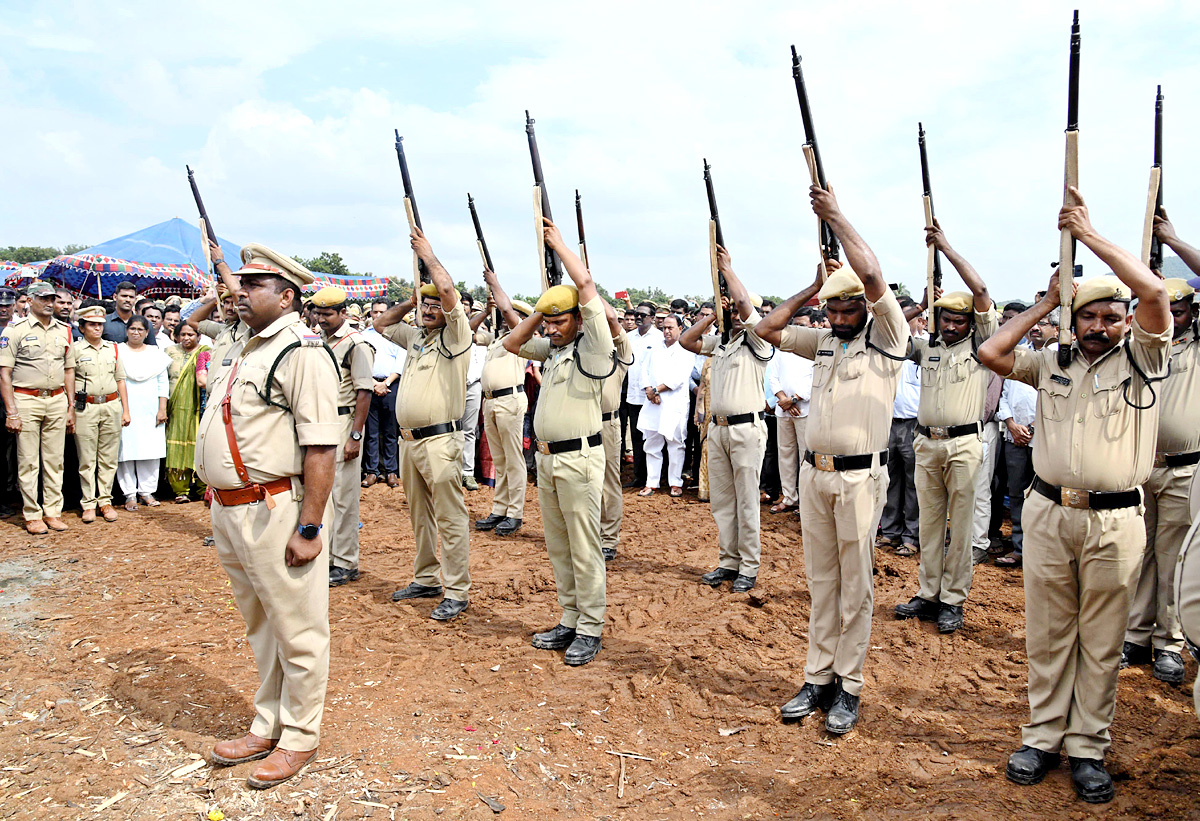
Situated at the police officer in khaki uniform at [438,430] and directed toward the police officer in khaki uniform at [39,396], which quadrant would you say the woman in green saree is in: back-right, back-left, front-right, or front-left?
front-right

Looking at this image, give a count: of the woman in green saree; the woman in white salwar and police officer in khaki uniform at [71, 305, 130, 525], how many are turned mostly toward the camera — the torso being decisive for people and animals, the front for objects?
3

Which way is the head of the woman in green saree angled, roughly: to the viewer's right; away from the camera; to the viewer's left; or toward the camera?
toward the camera

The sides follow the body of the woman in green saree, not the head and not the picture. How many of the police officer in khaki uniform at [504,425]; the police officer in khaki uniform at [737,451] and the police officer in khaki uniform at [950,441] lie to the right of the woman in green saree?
0

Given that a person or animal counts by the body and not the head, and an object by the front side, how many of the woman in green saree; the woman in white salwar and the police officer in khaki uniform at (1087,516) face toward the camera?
3

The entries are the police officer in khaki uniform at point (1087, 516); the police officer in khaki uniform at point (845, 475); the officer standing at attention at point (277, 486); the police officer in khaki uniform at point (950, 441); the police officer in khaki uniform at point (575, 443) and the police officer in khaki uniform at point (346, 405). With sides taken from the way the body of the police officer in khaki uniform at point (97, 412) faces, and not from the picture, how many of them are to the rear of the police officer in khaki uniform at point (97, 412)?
0

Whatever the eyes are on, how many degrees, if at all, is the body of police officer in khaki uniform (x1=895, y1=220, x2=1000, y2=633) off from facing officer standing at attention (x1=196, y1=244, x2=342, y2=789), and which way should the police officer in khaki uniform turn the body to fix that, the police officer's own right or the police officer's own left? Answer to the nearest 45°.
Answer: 0° — they already face them

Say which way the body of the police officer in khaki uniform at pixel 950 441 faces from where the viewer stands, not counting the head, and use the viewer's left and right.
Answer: facing the viewer and to the left of the viewer

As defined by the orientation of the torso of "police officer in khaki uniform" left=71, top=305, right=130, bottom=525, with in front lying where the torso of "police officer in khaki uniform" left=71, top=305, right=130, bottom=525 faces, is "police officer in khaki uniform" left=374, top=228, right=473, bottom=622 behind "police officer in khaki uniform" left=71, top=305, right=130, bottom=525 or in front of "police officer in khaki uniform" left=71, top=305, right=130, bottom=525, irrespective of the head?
in front

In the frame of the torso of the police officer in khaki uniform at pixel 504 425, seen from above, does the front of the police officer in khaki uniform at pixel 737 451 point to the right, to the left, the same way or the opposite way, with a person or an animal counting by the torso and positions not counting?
the same way

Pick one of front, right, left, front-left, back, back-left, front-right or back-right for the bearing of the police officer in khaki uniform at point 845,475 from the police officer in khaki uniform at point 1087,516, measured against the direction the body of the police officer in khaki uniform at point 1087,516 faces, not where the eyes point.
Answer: right

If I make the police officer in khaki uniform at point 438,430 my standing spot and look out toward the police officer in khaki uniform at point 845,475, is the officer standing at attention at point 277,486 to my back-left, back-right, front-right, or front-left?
front-right

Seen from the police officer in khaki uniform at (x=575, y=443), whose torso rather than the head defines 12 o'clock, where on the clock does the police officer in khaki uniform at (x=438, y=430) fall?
the police officer in khaki uniform at (x=438, y=430) is roughly at 3 o'clock from the police officer in khaki uniform at (x=575, y=443).

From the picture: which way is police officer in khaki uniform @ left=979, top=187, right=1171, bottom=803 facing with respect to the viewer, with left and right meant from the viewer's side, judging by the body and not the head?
facing the viewer

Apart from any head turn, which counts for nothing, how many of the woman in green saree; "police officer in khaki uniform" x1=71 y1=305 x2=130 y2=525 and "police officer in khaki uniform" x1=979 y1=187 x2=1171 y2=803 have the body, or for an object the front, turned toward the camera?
3

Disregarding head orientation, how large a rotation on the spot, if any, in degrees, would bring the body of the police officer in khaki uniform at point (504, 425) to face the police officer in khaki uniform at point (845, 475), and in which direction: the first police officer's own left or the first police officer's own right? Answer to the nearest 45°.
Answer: approximately 45° to the first police officer's own left

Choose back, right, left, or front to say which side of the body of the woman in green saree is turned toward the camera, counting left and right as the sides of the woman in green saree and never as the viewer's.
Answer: front

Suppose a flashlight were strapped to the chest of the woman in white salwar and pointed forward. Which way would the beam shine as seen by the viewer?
toward the camera

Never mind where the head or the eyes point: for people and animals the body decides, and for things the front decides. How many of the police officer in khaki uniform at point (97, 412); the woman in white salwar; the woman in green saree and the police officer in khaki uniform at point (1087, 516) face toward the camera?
4

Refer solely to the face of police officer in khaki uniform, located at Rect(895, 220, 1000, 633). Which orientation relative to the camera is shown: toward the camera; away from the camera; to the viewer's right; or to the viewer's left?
toward the camera
